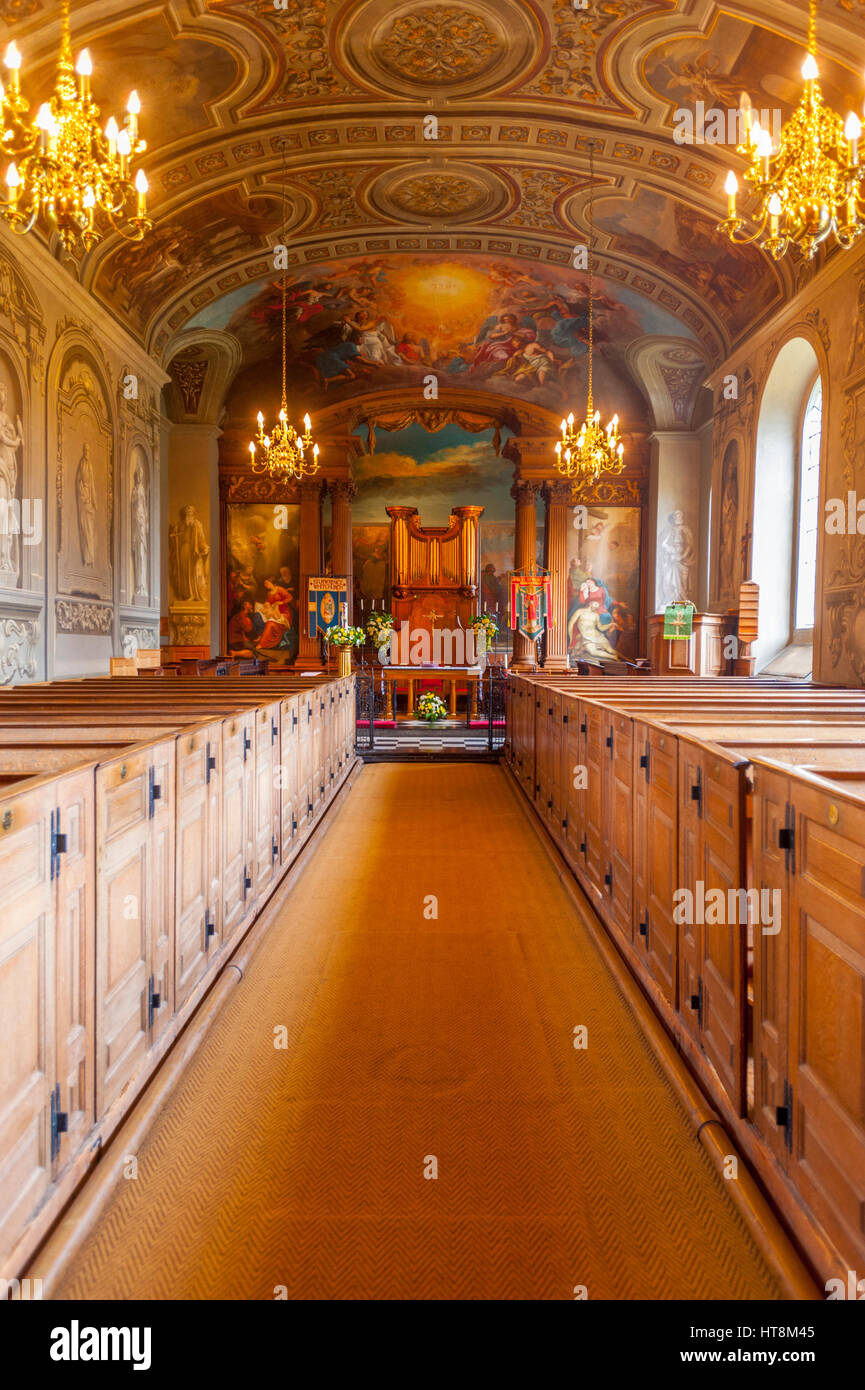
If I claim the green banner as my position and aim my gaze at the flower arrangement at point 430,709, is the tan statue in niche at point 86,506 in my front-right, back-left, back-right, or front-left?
front-left

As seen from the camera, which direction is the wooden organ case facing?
toward the camera

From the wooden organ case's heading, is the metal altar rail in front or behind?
in front

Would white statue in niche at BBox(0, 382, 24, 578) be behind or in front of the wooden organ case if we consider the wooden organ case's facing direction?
in front

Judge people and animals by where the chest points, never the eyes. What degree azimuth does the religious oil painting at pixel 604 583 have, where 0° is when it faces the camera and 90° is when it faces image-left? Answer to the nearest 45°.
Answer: approximately 0°

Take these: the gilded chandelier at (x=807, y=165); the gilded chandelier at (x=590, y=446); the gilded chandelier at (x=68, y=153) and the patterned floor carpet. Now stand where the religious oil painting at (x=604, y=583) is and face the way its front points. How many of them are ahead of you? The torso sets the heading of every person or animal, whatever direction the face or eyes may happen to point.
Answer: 4

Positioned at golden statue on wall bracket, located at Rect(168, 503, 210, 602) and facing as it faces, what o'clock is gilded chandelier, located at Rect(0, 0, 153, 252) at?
The gilded chandelier is roughly at 12 o'clock from the golden statue on wall bracket.

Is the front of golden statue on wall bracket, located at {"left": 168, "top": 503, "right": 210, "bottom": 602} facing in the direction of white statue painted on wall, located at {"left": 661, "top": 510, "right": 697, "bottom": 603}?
no

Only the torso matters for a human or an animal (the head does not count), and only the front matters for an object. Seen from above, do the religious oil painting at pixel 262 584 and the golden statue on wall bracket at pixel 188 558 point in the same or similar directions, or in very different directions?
same or similar directions

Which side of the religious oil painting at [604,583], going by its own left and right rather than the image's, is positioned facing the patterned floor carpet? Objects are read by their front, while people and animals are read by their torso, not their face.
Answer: front

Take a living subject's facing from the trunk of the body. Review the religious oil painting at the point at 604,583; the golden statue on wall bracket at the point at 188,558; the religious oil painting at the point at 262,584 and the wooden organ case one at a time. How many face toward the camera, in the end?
4

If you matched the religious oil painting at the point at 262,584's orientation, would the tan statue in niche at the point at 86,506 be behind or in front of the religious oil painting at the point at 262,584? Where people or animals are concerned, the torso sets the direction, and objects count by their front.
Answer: in front

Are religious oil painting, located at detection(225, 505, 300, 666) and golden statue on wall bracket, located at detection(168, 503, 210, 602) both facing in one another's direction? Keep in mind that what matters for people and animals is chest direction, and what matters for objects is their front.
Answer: no

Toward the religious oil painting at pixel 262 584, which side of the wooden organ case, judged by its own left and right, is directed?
right

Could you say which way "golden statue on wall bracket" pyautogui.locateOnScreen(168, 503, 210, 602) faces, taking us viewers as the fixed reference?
facing the viewer

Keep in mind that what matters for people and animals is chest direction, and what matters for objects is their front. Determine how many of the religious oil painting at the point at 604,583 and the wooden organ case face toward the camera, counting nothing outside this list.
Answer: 2
